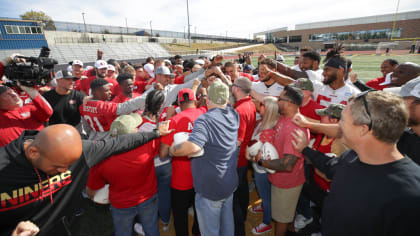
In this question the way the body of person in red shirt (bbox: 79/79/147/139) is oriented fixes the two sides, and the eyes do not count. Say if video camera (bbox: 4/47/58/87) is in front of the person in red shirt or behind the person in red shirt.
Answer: behind

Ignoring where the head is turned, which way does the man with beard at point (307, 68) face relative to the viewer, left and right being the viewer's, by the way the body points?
facing to the left of the viewer

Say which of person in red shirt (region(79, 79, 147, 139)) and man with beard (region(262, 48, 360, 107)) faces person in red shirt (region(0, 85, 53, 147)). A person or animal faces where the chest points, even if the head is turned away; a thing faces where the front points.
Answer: the man with beard

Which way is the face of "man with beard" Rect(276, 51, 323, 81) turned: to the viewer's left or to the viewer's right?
to the viewer's left

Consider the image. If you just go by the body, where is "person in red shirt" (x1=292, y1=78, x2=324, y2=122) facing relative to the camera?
to the viewer's left

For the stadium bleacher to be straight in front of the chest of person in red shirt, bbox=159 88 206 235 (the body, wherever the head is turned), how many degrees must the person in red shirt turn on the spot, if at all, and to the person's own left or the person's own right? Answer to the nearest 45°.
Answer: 0° — they already face it

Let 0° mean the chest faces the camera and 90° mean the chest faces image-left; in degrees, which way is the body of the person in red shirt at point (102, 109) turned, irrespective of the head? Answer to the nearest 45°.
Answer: approximately 225°

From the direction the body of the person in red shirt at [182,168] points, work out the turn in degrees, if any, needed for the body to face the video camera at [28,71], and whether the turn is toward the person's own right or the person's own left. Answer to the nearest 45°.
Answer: approximately 90° to the person's own left

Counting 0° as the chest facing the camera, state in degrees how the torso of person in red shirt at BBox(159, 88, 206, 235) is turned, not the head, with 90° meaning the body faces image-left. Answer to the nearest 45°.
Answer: approximately 180°
